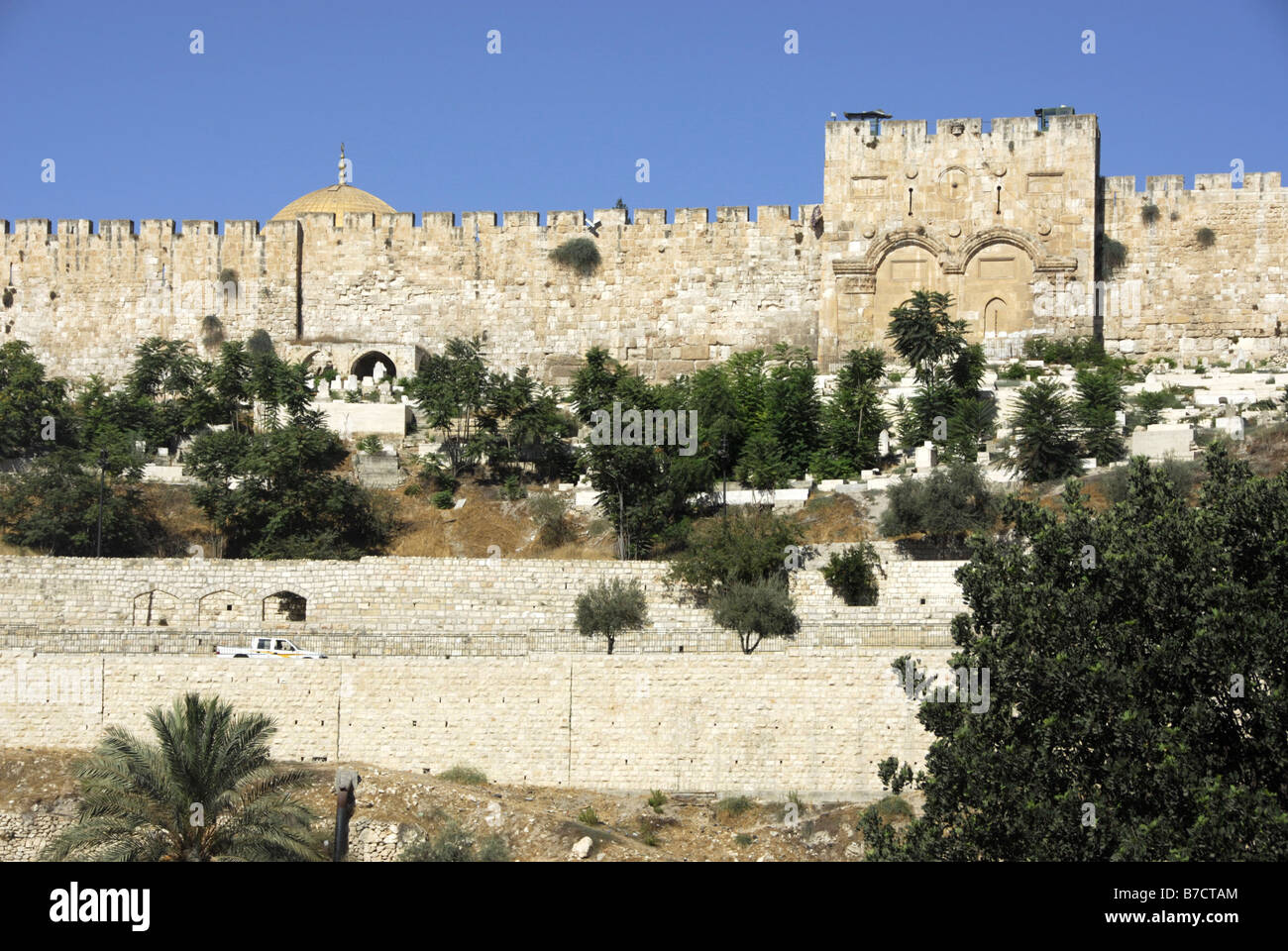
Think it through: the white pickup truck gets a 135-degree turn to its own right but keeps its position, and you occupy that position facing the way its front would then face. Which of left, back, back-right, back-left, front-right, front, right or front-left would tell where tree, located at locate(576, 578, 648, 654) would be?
back-left

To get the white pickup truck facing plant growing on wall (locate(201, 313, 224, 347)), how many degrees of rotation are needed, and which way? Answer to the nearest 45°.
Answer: approximately 90° to its left

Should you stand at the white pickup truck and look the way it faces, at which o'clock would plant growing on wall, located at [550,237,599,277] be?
The plant growing on wall is roughly at 10 o'clock from the white pickup truck.

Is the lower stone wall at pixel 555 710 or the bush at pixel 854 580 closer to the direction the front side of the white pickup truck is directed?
the bush

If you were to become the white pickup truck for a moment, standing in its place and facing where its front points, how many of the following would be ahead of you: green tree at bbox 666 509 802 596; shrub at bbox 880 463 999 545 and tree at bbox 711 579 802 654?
3

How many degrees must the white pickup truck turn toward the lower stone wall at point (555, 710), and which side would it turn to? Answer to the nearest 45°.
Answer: approximately 45° to its right

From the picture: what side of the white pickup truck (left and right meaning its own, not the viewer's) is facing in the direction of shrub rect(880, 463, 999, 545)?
front

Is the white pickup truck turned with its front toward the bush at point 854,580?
yes

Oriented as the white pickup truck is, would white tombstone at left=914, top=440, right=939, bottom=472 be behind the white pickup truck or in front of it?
in front

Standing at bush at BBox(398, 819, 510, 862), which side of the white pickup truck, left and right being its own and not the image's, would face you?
right

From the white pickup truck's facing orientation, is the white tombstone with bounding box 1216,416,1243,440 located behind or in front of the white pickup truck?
in front

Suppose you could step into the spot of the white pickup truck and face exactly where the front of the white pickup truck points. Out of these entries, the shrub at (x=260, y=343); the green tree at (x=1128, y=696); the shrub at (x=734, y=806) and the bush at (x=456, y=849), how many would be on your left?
1

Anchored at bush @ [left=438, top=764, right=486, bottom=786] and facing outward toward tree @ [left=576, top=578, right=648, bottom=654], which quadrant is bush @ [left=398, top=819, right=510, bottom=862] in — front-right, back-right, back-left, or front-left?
back-right

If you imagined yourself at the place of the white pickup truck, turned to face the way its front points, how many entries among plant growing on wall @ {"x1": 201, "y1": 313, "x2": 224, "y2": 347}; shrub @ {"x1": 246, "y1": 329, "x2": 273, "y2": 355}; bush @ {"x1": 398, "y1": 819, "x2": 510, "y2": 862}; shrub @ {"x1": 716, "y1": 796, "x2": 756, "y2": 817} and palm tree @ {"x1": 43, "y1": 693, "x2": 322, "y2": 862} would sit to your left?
2

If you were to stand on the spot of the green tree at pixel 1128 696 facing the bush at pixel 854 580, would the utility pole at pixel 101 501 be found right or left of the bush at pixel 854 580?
left

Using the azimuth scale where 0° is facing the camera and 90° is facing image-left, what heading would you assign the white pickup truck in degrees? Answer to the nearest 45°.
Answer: approximately 270°
